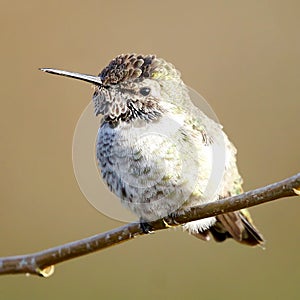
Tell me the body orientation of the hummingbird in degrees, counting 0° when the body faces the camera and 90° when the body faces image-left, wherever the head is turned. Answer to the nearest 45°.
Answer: approximately 45°
